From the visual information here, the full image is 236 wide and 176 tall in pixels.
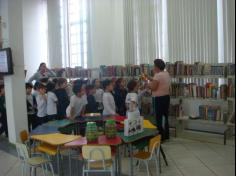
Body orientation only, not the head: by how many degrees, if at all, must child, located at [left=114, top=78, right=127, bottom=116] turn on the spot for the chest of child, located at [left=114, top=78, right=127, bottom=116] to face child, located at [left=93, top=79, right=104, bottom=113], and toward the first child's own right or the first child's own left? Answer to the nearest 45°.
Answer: approximately 135° to the first child's own left

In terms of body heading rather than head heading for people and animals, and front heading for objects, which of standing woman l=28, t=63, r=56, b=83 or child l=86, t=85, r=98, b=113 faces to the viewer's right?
the child

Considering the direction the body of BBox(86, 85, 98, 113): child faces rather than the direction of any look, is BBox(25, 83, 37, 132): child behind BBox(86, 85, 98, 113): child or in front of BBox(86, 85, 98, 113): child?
behind

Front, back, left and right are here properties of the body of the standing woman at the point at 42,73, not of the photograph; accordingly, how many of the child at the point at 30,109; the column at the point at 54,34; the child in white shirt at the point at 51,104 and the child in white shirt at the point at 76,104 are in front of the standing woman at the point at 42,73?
3

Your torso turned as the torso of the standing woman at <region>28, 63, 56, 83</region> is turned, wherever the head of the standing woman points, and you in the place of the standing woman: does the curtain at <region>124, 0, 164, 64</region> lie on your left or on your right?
on your left

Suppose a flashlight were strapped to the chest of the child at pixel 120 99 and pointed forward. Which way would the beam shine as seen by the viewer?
to the viewer's right

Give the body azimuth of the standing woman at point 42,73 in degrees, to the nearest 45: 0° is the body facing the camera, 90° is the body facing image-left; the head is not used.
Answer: approximately 0°
